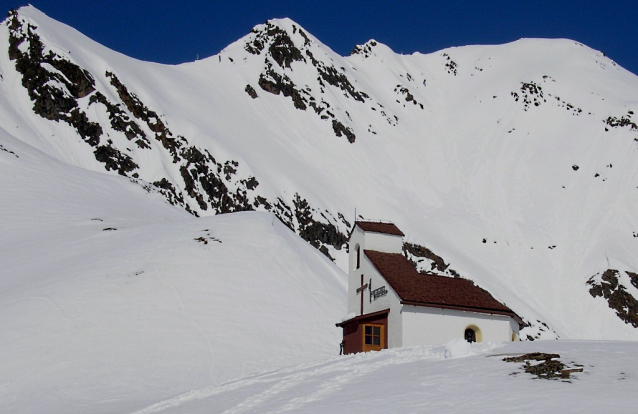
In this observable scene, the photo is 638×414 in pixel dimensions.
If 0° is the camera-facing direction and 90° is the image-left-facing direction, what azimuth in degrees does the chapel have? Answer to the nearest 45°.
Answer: approximately 45°
